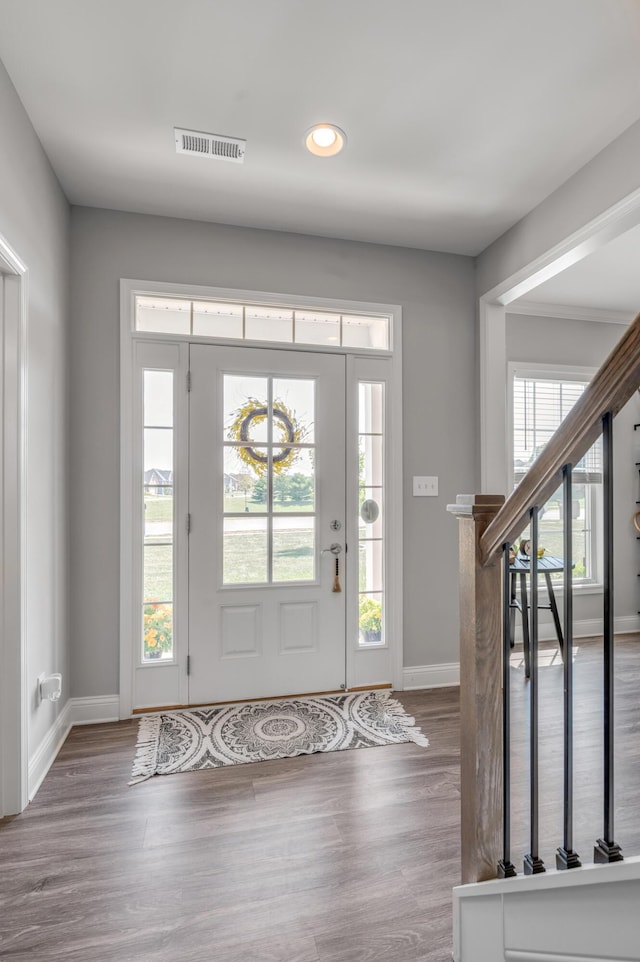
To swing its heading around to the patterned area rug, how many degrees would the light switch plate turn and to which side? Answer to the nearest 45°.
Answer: approximately 45° to its right

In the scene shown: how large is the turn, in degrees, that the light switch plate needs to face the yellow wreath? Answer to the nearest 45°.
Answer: approximately 45° to its right

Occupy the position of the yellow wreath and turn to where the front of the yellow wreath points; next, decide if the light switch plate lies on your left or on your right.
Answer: on your right

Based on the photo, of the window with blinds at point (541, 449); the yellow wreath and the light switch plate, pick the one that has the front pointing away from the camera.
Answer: the yellow wreath

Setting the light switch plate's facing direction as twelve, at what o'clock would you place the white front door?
The white front door is roughly at 2 o'clock from the light switch plate.

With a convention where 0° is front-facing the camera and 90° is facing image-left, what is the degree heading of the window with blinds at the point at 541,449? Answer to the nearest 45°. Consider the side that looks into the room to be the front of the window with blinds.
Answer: approximately 0°

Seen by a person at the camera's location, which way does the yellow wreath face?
facing away from the viewer

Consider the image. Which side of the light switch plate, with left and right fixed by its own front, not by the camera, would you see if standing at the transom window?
right

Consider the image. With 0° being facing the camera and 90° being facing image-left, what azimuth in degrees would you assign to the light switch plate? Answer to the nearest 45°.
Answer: approximately 0°

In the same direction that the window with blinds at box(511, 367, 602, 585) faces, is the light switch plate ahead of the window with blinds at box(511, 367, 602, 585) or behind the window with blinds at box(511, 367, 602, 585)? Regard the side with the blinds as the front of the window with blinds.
ahead

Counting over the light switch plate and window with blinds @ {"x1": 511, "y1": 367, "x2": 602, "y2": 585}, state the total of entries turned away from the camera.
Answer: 0

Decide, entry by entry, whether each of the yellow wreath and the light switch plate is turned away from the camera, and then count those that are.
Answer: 1

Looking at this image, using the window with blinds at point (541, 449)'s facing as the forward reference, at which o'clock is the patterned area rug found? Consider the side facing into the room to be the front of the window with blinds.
The patterned area rug is roughly at 1 o'clock from the window with blinds.
